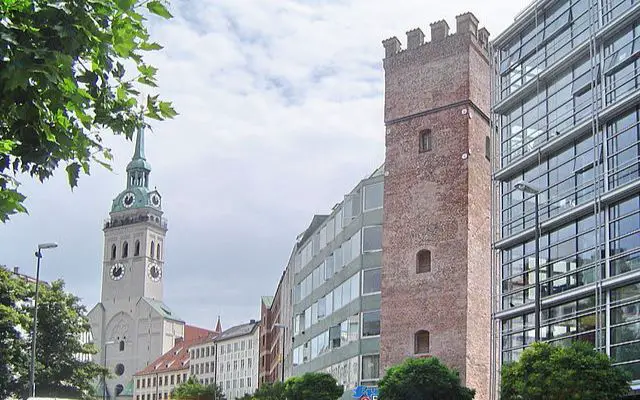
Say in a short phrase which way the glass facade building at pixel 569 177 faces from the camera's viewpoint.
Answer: facing the viewer and to the left of the viewer

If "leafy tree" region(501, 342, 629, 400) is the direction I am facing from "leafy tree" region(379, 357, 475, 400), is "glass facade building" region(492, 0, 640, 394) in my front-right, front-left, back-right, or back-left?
front-left

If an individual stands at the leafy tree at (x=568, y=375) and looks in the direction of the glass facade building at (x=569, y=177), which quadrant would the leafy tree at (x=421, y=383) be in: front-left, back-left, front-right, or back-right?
front-left

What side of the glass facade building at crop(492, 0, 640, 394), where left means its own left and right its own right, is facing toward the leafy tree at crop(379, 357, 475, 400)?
right

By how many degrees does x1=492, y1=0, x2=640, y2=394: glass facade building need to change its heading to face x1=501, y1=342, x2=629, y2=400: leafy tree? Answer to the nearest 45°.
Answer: approximately 45° to its left
